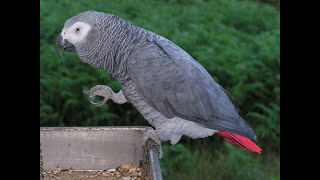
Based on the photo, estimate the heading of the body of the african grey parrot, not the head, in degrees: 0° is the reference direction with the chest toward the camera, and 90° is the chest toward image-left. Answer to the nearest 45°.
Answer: approximately 90°
